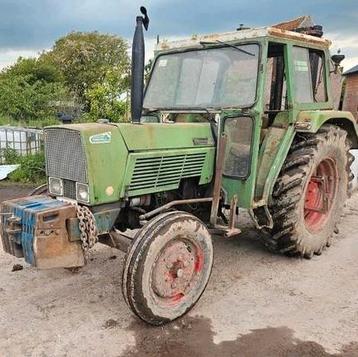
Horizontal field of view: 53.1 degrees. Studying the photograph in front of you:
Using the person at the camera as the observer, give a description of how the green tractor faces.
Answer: facing the viewer and to the left of the viewer

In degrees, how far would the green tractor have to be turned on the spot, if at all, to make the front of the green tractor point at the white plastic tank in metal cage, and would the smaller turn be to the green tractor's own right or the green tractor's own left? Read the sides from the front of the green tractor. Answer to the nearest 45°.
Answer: approximately 90° to the green tractor's own right

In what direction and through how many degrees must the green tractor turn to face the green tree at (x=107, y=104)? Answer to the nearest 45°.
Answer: approximately 135° to its right

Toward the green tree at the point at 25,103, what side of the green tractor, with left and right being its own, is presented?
right

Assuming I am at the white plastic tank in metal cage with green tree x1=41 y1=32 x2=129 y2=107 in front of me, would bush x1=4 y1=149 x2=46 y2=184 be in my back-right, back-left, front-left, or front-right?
back-right

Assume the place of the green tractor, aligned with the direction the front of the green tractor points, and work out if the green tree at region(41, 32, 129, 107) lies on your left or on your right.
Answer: on your right

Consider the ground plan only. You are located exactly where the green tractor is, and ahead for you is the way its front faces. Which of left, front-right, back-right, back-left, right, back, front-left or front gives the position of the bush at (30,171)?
right
